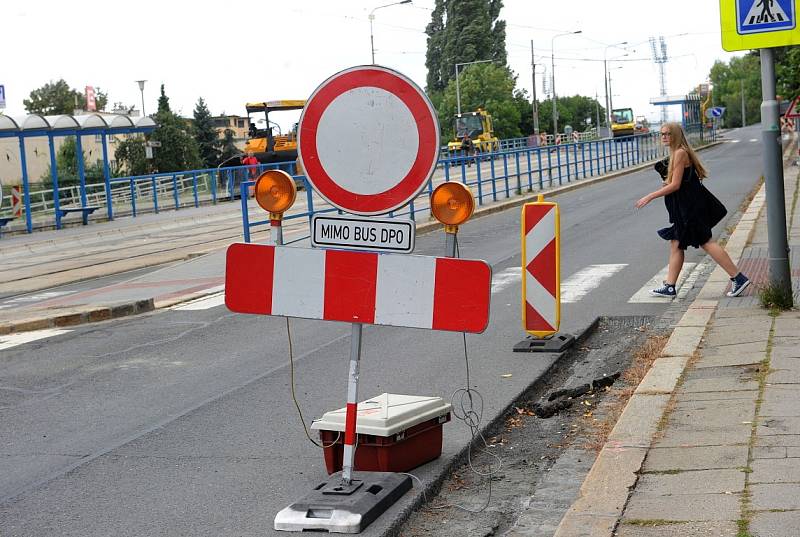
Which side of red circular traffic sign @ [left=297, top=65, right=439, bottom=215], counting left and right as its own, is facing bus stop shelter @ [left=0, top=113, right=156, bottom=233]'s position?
back

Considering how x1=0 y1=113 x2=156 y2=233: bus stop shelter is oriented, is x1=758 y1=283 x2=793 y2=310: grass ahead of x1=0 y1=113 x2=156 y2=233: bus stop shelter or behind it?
ahead

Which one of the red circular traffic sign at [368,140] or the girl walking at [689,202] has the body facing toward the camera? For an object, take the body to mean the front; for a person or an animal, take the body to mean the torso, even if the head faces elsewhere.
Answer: the red circular traffic sign

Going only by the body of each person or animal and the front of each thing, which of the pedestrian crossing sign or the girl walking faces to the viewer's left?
the girl walking

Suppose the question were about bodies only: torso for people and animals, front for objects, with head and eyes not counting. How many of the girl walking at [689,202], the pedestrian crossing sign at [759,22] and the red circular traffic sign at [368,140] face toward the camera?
2

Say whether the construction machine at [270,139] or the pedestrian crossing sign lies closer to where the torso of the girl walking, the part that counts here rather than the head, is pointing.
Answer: the construction machine

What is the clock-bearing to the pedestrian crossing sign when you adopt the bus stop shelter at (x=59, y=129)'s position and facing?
The pedestrian crossing sign is roughly at 1 o'clock from the bus stop shelter.

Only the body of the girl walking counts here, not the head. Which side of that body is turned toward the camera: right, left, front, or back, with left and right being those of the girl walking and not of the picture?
left

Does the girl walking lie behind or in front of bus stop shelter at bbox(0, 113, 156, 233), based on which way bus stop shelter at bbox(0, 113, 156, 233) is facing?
in front

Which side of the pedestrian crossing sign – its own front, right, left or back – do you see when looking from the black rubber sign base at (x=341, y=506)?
front

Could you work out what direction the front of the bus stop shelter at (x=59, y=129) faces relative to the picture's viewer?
facing the viewer and to the right of the viewer

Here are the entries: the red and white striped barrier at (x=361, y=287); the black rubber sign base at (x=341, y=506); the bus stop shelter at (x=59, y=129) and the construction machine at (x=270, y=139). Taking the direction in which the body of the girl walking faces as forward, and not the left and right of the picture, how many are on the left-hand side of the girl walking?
2

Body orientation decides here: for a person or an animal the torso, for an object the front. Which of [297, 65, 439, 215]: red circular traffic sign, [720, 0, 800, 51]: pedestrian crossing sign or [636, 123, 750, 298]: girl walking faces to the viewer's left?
the girl walking

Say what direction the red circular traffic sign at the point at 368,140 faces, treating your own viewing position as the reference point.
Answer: facing the viewer

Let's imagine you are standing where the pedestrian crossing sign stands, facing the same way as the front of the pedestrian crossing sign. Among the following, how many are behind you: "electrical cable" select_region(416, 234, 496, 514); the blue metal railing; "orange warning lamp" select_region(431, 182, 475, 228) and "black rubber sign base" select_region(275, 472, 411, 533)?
1

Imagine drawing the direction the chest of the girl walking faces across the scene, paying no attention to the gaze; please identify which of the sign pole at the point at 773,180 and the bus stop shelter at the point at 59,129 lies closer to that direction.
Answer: the bus stop shelter

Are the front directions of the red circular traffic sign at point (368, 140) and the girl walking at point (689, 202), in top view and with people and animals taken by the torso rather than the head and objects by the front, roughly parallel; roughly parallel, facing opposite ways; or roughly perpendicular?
roughly perpendicular
